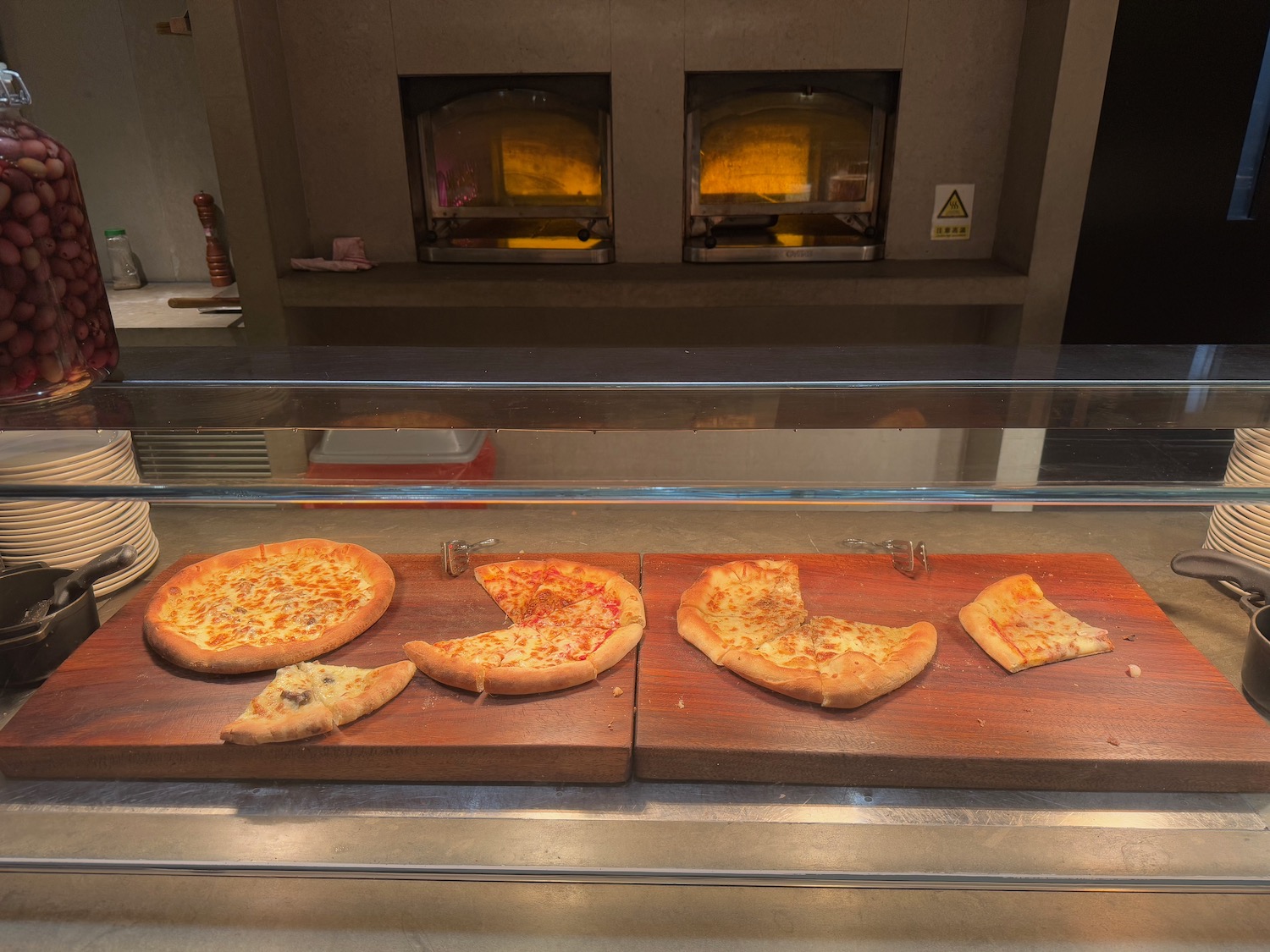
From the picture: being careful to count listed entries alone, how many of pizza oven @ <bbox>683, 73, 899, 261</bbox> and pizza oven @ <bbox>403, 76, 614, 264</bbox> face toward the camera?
2

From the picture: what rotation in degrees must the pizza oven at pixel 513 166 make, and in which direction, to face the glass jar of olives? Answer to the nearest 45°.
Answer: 0° — it already faces it

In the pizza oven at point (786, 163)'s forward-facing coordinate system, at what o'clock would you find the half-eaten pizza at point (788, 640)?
The half-eaten pizza is roughly at 12 o'clock from the pizza oven.

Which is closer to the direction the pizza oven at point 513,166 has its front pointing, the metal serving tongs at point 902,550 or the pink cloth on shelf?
the metal serving tongs

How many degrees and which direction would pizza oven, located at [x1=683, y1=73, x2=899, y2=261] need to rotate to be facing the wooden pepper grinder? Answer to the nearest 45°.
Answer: approximately 90° to its right

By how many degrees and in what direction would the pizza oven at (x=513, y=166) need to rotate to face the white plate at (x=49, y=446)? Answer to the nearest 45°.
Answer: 0° — it already faces it

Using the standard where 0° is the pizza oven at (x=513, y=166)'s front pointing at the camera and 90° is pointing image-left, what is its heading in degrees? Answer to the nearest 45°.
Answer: approximately 0°

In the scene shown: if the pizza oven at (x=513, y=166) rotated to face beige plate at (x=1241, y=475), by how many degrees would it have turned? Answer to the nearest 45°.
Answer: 0° — it already faces it
